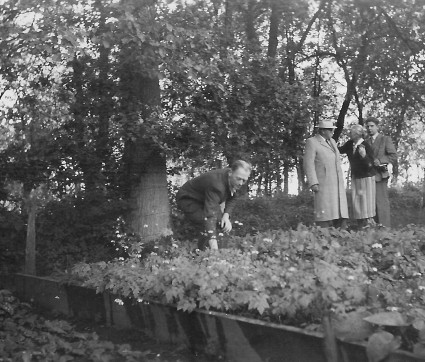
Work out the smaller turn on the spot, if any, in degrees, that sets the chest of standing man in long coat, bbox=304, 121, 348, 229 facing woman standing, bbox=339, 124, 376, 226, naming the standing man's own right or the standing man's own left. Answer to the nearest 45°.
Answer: approximately 90° to the standing man's own left

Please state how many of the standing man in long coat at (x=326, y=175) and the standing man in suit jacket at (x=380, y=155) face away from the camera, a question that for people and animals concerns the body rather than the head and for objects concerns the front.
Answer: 0

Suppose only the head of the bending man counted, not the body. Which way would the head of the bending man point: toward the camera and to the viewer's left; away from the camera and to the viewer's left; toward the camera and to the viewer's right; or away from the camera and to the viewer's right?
toward the camera and to the viewer's right

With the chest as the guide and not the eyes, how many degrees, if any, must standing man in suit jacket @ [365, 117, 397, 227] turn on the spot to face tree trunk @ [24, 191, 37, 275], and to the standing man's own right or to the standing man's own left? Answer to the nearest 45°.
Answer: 0° — they already face it

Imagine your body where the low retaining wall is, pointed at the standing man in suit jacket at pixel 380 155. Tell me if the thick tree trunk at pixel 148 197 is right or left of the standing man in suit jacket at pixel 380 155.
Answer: left

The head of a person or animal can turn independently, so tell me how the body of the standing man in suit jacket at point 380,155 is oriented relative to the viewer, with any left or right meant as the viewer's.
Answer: facing the viewer and to the left of the viewer
